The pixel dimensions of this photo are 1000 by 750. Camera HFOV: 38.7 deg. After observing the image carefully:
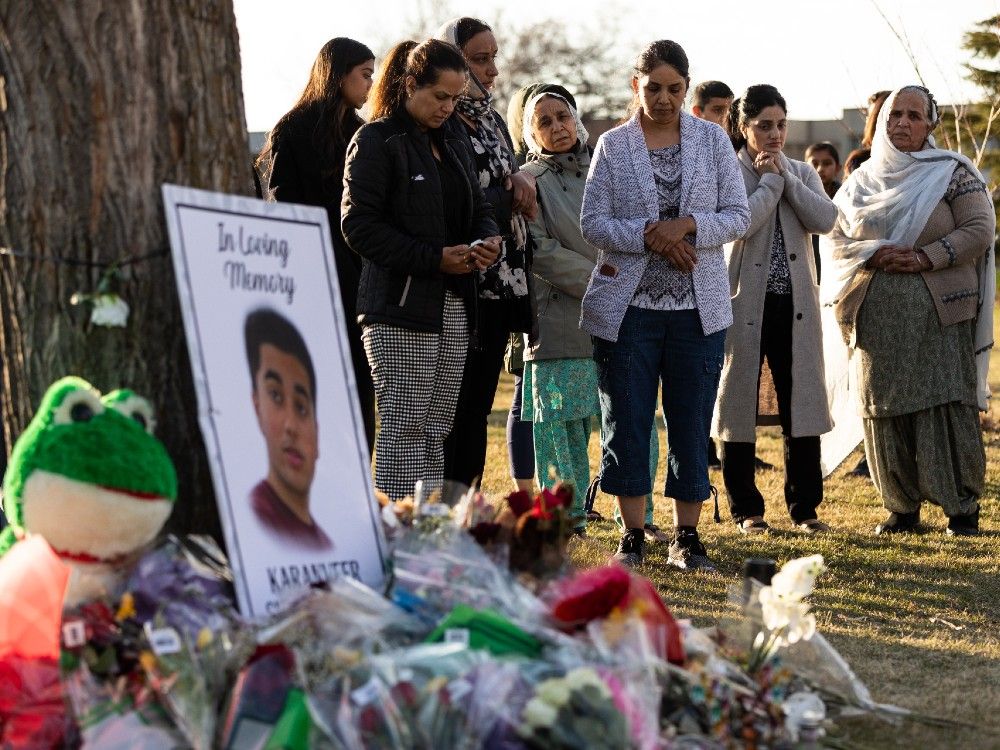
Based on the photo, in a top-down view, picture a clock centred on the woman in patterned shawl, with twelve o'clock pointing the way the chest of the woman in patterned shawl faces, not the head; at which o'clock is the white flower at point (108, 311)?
The white flower is roughly at 2 o'clock from the woman in patterned shawl.

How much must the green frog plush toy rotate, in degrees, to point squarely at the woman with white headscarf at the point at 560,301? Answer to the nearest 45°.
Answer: approximately 90° to its left

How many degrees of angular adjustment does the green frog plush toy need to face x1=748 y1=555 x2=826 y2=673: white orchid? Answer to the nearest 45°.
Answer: approximately 45° to its left

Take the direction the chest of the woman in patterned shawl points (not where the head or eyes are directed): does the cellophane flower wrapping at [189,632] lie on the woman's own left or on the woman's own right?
on the woman's own right

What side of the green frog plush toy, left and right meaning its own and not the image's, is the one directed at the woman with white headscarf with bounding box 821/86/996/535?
left

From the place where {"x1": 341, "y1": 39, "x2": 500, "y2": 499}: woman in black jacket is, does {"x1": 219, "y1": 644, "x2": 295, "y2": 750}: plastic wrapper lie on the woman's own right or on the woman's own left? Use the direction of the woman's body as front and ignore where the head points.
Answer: on the woman's own right

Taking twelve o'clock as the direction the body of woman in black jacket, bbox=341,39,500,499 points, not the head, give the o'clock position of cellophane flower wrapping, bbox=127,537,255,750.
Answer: The cellophane flower wrapping is roughly at 2 o'clock from the woman in black jacket.
